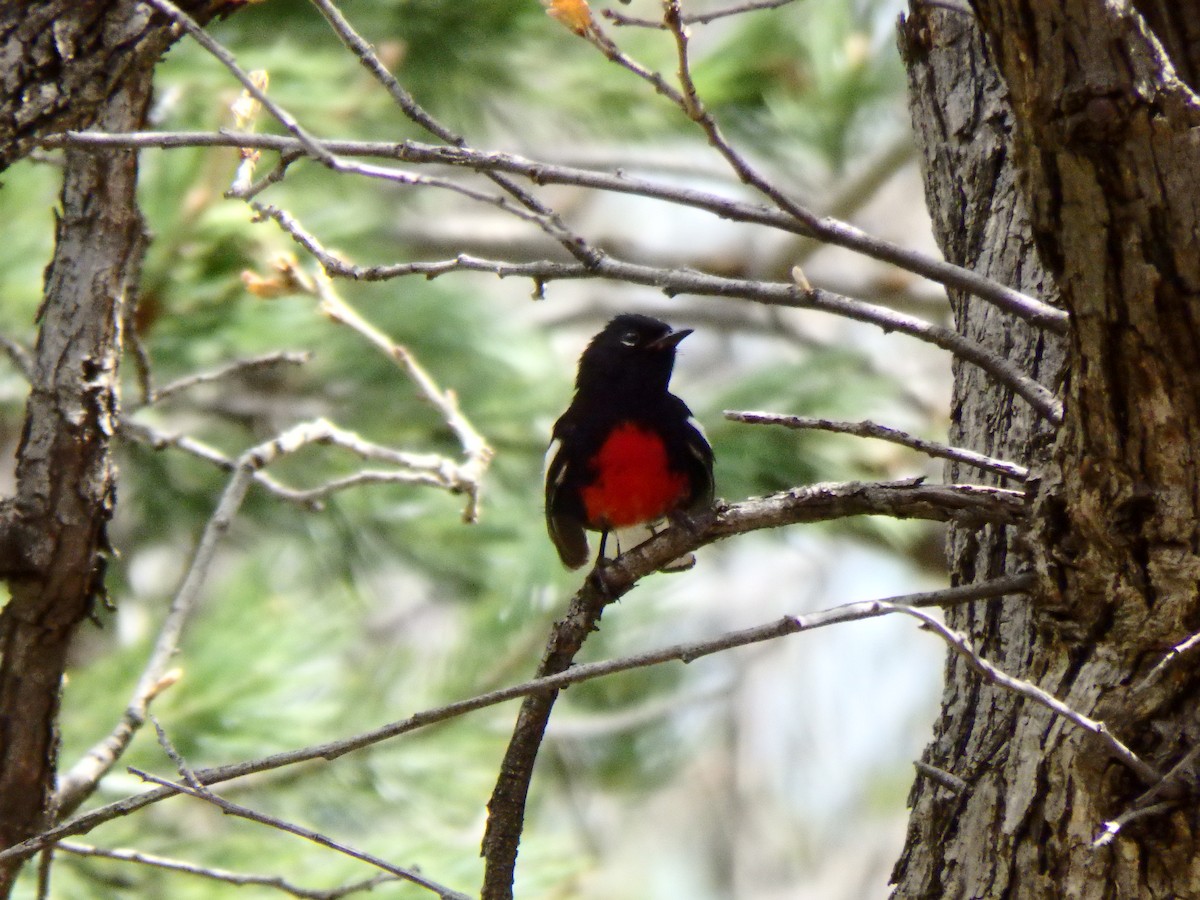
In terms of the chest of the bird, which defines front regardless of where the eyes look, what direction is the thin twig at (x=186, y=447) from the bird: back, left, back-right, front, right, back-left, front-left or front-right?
front-right

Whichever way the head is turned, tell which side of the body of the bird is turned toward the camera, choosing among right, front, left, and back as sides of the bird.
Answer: front

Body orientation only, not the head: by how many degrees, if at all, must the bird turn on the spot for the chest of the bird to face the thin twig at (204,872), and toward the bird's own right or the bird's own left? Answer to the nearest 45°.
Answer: approximately 45° to the bird's own right
